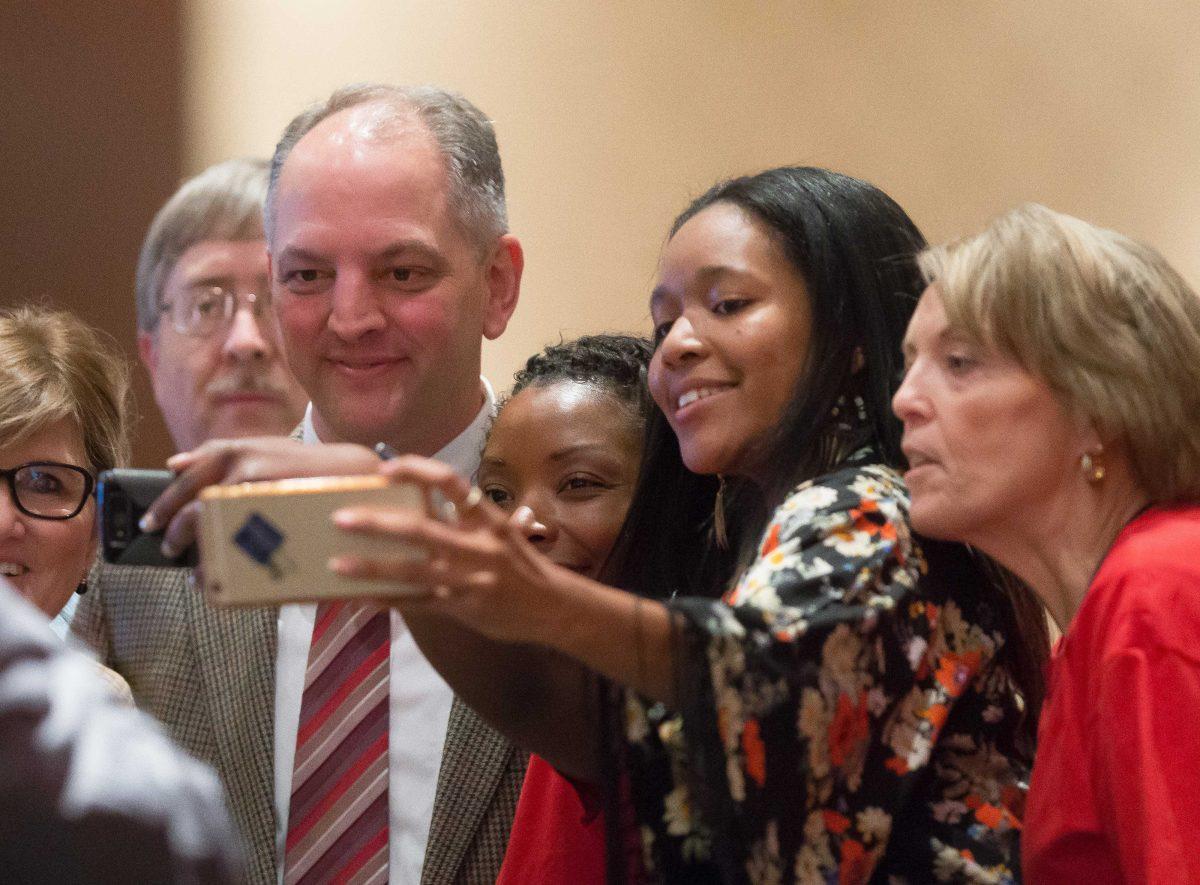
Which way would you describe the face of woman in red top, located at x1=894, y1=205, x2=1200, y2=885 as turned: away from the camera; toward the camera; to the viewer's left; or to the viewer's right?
to the viewer's left

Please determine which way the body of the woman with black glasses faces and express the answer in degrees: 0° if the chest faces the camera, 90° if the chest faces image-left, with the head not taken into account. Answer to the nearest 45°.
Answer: approximately 0°

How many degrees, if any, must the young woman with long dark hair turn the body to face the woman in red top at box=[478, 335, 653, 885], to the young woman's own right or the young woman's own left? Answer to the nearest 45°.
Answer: approximately 90° to the young woman's own right

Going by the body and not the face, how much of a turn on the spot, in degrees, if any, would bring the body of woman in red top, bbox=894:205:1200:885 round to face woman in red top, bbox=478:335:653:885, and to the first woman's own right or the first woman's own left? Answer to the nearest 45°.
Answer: approximately 45° to the first woman's own right

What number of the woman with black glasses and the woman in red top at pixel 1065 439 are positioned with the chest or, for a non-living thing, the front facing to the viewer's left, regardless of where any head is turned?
1

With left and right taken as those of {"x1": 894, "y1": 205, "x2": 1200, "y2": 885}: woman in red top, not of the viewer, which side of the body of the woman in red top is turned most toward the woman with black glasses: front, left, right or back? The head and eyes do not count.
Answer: front

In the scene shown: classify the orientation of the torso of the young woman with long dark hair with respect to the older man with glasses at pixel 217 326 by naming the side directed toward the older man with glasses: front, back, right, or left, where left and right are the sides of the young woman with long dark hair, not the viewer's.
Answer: right

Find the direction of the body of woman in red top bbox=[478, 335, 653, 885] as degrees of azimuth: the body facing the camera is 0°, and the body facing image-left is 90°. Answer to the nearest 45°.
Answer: approximately 45°

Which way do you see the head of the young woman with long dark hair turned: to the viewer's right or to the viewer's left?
to the viewer's left

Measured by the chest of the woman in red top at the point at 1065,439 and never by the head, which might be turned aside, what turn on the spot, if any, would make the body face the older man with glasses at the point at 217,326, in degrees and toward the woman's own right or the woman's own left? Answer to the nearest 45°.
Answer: approximately 45° to the woman's own right

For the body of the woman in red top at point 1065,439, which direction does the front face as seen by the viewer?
to the viewer's left
